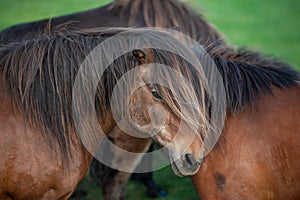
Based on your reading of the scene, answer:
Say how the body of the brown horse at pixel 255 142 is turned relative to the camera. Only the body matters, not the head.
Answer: to the viewer's left

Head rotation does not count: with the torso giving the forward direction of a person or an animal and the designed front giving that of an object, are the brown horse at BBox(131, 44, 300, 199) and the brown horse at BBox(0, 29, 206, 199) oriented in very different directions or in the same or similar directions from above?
very different directions

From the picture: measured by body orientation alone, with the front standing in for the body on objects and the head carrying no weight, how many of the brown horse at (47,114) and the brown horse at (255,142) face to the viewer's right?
1

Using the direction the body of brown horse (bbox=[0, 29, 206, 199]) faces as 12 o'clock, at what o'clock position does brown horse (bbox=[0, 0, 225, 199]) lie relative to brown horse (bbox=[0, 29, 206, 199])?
brown horse (bbox=[0, 0, 225, 199]) is roughly at 10 o'clock from brown horse (bbox=[0, 29, 206, 199]).

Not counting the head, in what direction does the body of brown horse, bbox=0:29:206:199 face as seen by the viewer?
to the viewer's right

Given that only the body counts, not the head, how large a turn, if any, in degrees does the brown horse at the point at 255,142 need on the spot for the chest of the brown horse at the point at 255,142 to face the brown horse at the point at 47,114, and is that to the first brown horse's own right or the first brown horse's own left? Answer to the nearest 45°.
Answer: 0° — it already faces it
